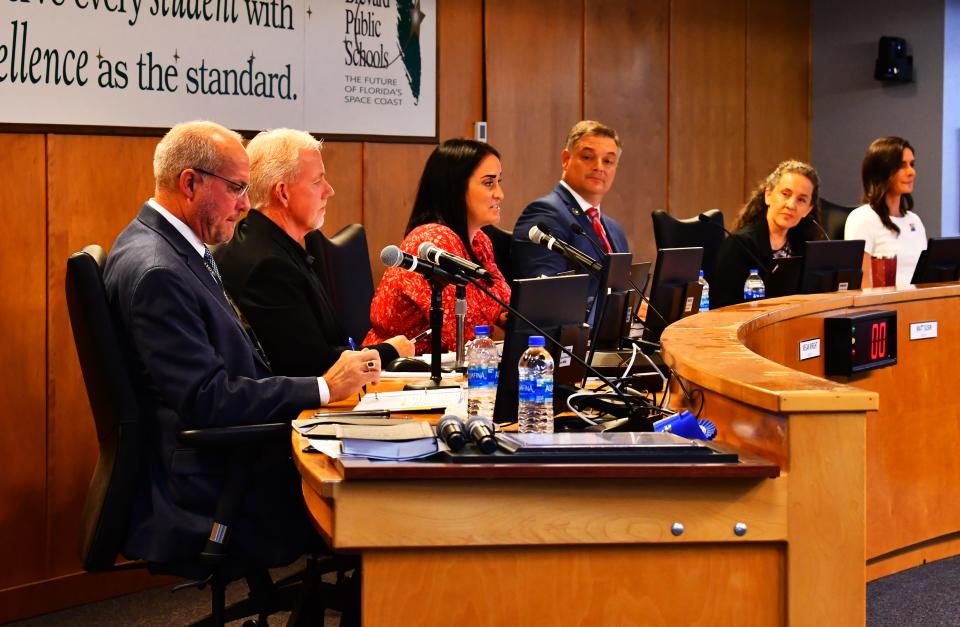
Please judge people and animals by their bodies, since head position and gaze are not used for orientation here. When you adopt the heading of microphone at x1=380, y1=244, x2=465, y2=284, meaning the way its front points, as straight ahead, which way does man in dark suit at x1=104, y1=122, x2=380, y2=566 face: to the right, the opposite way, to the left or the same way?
the opposite way

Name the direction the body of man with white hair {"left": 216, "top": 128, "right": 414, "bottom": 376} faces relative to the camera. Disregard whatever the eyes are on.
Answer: to the viewer's right

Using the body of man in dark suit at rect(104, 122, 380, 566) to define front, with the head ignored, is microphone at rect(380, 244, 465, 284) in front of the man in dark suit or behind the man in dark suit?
in front

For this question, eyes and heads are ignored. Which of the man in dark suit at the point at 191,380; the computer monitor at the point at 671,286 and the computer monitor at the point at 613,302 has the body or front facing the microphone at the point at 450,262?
the man in dark suit

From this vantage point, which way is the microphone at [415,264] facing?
to the viewer's left

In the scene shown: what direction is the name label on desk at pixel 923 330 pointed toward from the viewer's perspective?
toward the camera

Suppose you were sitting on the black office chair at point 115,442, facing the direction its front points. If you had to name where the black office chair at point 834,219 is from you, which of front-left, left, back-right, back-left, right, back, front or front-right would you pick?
front-left

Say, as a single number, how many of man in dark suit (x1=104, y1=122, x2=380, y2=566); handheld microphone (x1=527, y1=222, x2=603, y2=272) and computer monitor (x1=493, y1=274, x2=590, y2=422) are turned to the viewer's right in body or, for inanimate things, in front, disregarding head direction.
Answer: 1

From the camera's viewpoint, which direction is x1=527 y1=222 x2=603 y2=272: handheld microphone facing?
to the viewer's left

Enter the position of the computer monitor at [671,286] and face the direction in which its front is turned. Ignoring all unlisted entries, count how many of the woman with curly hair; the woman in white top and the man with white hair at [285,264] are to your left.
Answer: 1

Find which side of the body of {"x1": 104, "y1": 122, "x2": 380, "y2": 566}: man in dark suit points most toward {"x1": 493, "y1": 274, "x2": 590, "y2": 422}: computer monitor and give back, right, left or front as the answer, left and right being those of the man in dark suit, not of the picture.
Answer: front

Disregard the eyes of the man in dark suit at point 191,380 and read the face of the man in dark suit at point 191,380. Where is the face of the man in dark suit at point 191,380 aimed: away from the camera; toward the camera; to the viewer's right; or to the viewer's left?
to the viewer's right

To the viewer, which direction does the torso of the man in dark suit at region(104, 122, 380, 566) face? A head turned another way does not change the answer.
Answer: to the viewer's right

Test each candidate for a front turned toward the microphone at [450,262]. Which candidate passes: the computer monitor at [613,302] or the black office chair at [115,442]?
the black office chair

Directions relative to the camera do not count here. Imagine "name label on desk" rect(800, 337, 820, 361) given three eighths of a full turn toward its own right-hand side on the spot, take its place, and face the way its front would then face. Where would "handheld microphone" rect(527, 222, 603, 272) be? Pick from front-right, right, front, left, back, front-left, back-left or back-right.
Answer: front-left

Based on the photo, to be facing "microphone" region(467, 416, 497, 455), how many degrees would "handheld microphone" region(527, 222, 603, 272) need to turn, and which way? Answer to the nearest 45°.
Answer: approximately 90° to its left

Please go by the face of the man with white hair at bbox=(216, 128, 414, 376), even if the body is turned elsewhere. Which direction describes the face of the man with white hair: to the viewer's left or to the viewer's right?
to the viewer's right
